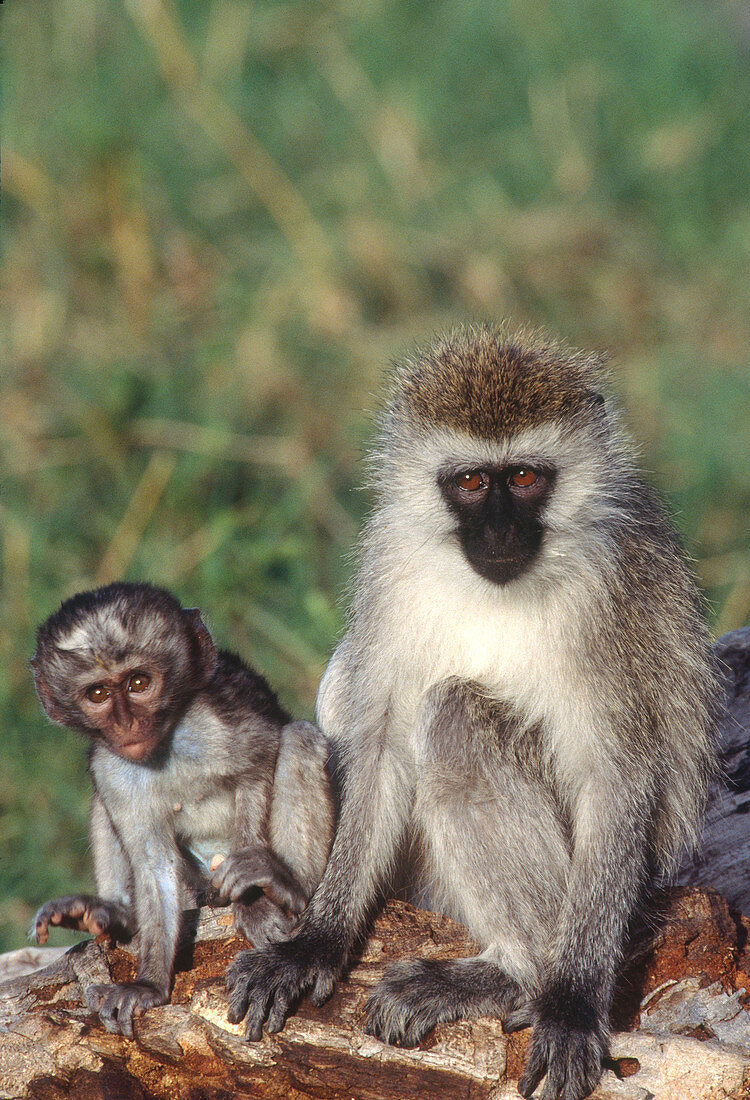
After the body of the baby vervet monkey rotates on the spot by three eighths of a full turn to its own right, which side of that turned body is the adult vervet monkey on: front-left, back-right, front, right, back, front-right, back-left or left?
right

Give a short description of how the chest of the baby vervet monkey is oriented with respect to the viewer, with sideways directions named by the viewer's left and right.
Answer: facing the viewer and to the left of the viewer

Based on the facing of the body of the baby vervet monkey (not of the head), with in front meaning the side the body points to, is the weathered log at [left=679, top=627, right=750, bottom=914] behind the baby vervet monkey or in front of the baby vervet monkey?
behind

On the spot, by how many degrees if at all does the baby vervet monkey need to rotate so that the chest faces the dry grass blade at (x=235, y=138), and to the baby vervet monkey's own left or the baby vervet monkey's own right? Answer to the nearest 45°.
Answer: approximately 135° to the baby vervet monkey's own right

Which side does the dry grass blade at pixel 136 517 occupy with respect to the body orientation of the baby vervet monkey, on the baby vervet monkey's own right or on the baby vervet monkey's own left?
on the baby vervet monkey's own right
